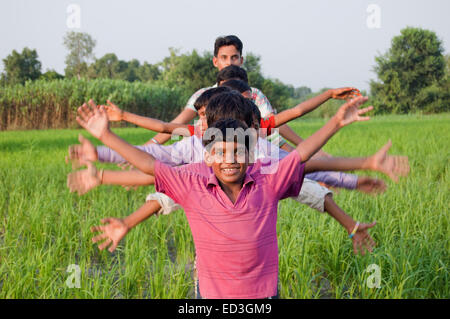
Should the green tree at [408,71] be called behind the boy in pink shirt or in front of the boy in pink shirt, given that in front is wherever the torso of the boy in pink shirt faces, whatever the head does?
behind

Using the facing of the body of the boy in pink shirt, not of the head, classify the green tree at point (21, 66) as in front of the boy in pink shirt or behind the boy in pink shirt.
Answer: behind

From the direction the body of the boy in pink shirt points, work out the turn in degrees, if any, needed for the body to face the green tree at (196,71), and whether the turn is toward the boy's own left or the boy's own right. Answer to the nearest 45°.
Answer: approximately 180°

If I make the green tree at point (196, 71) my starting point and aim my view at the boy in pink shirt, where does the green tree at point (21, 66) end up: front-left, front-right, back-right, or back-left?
back-right

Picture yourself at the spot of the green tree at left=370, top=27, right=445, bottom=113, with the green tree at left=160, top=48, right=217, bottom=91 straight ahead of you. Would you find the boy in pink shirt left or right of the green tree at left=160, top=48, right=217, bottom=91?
left

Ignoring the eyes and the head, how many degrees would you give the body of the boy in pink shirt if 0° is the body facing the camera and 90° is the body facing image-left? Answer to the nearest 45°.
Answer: approximately 0°

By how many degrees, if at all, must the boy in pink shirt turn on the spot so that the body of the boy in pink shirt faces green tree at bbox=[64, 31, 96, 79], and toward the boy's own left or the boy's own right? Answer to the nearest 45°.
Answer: approximately 180°
